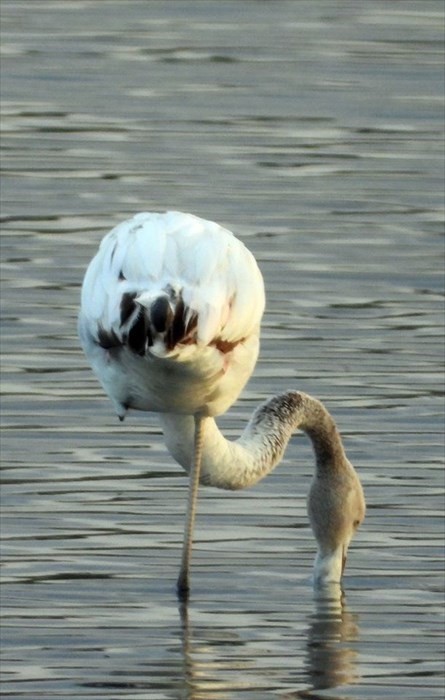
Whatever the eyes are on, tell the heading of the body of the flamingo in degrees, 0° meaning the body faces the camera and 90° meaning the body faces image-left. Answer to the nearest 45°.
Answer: approximately 180°
